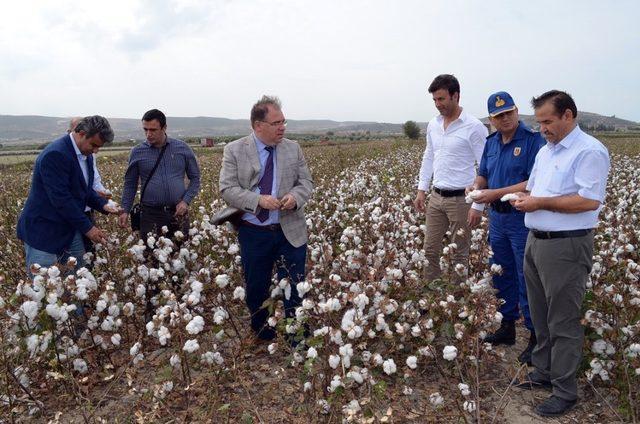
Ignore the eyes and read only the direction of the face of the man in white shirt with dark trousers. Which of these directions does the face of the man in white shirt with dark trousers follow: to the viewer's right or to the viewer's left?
to the viewer's left

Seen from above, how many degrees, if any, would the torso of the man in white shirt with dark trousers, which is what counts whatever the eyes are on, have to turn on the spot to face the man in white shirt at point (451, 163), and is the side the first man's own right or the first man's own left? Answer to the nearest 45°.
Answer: approximately 90° to the first man's own right

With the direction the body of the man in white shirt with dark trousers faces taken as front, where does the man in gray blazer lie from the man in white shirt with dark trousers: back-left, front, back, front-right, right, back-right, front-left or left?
front-right

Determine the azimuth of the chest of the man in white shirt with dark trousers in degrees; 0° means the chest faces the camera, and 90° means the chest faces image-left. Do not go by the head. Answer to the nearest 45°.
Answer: approximately 45°

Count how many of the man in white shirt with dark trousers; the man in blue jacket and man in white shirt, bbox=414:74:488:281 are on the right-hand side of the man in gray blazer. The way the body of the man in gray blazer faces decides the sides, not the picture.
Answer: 1

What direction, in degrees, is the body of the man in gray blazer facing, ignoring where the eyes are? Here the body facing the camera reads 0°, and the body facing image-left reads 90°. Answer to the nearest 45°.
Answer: approximately 0°

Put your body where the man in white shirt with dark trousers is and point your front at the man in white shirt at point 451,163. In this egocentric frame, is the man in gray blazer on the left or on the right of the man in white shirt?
left

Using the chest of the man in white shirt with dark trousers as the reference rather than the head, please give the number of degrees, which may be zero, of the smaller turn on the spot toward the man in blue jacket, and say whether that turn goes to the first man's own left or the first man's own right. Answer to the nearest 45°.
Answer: approximately 45° to the first man's own right

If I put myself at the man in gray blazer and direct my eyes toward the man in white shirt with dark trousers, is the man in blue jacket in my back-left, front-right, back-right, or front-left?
back-right

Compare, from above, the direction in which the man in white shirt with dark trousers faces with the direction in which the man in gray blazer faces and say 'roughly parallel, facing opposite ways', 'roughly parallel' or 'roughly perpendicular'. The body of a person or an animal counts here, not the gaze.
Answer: roughly perpendicular

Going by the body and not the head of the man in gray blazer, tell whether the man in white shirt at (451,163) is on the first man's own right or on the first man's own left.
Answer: on the first man's own left
